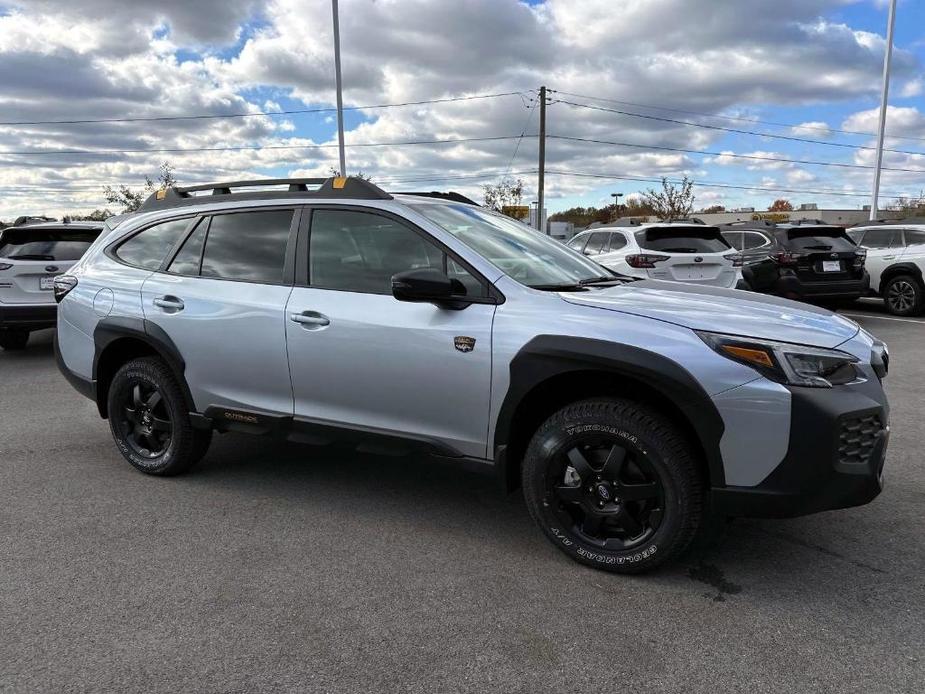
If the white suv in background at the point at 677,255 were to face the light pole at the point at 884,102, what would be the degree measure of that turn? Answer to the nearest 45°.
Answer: approximately 45° to its right

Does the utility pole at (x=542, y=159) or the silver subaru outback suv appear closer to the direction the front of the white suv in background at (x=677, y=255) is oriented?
the utility pole

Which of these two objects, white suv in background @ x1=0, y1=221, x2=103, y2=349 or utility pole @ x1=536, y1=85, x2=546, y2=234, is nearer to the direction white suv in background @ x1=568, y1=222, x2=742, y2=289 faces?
the utility pole

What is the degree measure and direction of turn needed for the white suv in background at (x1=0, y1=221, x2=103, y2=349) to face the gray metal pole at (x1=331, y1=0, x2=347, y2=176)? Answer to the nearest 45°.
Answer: approximately 45° to its right

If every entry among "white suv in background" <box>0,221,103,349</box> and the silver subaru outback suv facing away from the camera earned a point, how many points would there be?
1

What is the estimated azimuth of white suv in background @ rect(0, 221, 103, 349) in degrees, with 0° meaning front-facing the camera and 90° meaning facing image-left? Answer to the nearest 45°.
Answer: approximately 180°

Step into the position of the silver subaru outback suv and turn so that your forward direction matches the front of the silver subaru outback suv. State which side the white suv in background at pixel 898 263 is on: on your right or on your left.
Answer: on your left

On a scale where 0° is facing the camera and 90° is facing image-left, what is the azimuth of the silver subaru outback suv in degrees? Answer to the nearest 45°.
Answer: approximately 315°

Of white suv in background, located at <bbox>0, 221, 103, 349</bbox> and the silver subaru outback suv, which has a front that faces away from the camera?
the white suv in background

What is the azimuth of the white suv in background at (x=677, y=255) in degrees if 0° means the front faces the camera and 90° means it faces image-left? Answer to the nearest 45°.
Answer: approximately 135°

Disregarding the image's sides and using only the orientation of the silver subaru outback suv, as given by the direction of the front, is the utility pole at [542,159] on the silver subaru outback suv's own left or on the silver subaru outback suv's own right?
on the silver subaru outback suv's own left
